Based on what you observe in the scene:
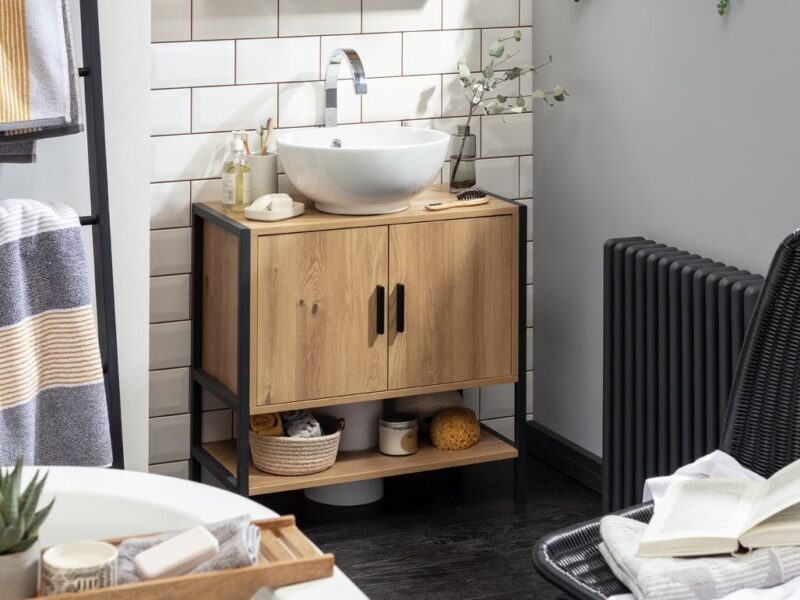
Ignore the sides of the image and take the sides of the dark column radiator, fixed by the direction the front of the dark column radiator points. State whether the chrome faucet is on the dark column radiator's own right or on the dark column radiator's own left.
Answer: on the dark column radiator's own right

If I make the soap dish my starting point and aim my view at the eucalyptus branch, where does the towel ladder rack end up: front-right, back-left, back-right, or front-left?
back-right

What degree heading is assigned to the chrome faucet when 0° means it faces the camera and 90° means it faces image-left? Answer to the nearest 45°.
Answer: approximately 315°

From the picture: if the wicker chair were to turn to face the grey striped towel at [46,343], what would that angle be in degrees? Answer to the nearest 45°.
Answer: approximately 45° to its right

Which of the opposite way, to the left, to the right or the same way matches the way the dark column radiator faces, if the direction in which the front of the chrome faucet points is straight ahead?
to the right

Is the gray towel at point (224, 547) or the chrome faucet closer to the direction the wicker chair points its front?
the gray towel

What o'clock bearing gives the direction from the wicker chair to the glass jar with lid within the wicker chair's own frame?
The glass jar with lid is roughly at 3 o'clock from the wicker chair.

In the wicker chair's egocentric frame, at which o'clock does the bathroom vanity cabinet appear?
The bathroom vanity cabinet is roughly at 3 o'clock from the wicker chair.

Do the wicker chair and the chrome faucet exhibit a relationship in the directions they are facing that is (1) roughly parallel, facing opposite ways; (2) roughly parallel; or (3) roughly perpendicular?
roughly perpendicular

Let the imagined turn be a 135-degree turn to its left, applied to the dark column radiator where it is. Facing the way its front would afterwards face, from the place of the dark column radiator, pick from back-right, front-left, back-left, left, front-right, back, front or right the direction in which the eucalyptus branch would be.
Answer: back-left
